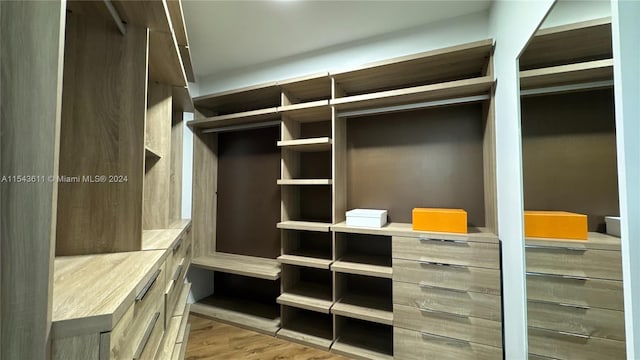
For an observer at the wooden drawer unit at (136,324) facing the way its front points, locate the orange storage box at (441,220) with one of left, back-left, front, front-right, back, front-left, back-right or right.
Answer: front-left

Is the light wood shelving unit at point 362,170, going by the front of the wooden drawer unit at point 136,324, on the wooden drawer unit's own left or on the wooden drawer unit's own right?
on the wooden drawer unit's own left

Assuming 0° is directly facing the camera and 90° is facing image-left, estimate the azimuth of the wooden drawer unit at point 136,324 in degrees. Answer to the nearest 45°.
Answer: approximately 315°
